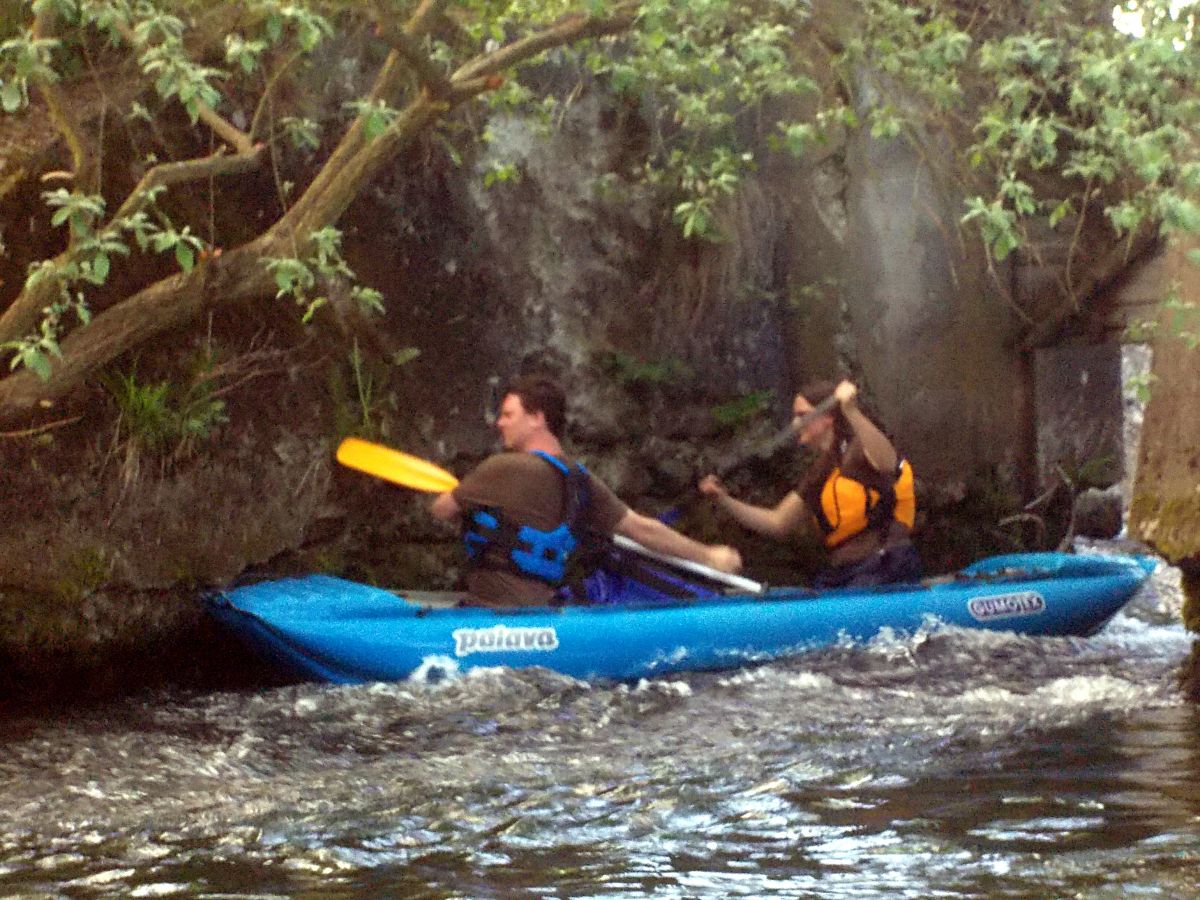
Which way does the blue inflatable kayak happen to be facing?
to the viewer's left

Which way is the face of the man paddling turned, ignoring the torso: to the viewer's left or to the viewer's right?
to the viewer's left
